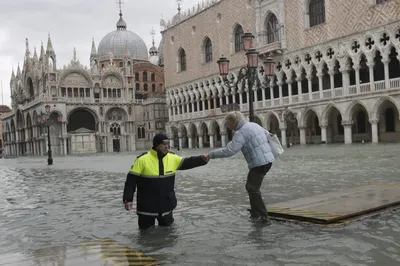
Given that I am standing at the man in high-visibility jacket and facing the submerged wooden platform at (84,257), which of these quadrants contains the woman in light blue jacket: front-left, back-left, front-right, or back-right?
back-left

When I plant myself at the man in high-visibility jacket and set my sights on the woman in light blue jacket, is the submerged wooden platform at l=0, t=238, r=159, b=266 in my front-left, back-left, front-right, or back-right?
back-right

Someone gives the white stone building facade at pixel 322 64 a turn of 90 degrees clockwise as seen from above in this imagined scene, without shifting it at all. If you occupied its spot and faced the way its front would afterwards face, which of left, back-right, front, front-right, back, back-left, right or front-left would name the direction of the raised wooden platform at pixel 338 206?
back-left

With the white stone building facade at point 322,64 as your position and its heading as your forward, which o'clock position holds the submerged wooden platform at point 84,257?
The submerged wooden platform is roughly at 11 o'clock from the white stone building facade.

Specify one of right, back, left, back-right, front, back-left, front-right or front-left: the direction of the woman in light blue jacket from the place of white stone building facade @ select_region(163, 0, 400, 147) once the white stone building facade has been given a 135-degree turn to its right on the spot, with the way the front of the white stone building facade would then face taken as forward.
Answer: back

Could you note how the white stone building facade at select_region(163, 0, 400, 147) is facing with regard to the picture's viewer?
facing the viewer and to the left of the viewer

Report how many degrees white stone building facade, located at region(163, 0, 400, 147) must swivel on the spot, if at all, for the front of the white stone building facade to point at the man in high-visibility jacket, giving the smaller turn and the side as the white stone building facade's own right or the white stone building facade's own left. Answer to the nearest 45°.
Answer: approximately 45° to the white stone building facade's own left
